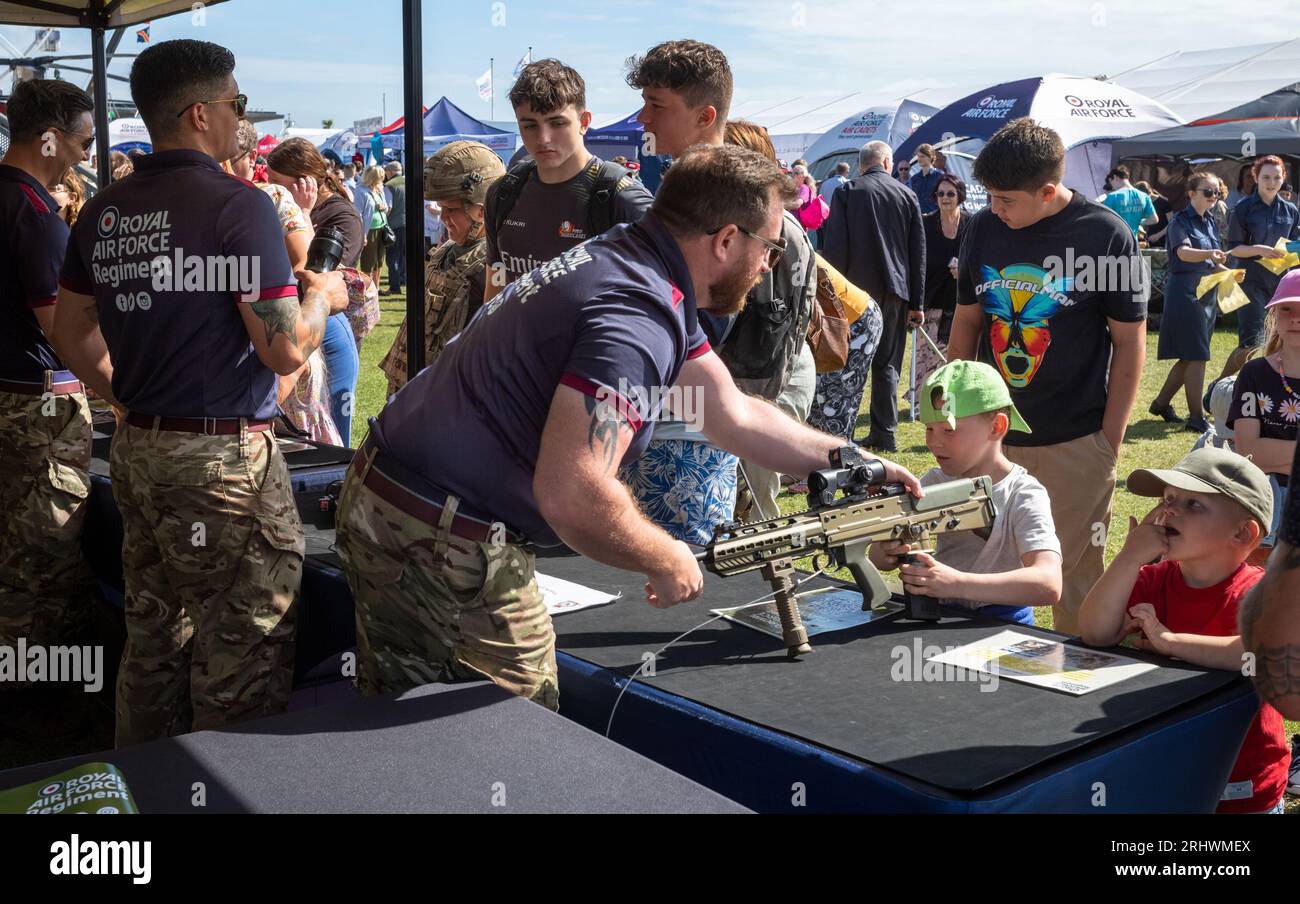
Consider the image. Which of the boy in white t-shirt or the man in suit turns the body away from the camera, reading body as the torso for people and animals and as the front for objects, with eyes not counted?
the man in suit

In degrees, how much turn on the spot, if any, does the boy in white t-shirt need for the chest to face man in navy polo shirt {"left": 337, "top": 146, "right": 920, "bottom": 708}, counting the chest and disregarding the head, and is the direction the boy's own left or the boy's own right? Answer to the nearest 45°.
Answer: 0° — they already face them

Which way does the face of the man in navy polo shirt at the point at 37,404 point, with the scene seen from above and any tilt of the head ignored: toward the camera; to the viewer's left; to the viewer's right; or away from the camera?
to the viewer's right

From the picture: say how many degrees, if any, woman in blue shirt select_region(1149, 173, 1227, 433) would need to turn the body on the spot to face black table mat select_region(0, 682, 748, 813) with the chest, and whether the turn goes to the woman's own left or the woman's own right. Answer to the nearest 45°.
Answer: approximately 45° to the woman's own right

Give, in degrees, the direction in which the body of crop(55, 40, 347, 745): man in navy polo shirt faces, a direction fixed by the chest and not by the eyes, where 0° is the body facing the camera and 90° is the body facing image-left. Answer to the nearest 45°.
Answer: approximately 225°

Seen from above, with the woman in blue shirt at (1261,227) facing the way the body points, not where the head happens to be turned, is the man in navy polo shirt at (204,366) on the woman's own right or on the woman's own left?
on the woman's own right

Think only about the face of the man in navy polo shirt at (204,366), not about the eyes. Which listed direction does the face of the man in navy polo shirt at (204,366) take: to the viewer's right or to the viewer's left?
to the viewer's right

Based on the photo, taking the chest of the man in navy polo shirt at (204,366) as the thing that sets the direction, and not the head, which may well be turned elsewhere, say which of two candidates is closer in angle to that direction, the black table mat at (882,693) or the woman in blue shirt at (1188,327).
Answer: the woman in blue shirt

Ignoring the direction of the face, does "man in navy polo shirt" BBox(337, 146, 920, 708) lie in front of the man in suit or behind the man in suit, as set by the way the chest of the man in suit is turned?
behind

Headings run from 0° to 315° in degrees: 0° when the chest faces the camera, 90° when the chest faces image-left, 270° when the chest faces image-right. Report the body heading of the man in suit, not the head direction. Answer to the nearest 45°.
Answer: approximately 180°

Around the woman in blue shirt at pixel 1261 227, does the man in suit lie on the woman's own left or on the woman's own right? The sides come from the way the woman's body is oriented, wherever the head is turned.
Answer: on the woman's own right
